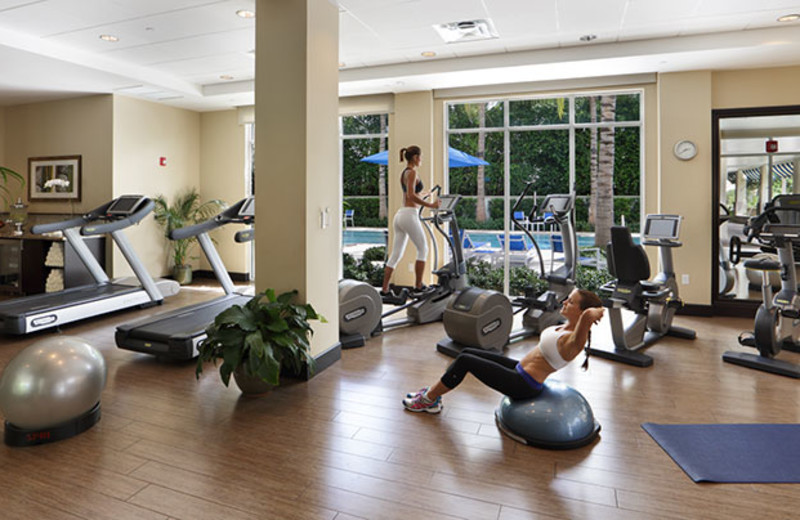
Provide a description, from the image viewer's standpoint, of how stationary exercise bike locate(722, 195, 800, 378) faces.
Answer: facing away from the viewer and to the right of the viewer

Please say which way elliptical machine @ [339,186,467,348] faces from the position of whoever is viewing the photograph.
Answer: facing away from the viewer and to the right of the viewer

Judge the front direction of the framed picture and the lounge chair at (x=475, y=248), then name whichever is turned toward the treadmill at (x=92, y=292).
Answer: the framed picture

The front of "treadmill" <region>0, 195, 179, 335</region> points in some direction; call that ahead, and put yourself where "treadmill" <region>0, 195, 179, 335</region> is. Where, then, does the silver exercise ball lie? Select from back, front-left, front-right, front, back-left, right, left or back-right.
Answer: back-right

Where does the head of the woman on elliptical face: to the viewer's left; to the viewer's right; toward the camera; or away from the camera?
to the viewer's right

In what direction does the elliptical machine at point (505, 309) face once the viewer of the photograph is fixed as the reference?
facing away from the viewer and to the right of the viewer

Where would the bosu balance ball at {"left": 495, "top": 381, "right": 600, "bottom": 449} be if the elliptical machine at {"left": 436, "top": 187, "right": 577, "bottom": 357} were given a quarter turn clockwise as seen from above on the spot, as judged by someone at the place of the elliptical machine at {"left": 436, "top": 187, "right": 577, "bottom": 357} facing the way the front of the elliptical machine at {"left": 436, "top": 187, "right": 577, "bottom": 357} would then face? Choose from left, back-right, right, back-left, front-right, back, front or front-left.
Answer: front-right
